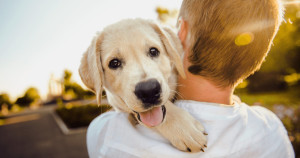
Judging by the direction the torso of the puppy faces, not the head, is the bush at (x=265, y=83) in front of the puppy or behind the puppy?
behind

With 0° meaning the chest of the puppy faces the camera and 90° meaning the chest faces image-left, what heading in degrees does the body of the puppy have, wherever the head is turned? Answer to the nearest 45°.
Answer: approximately 0°
